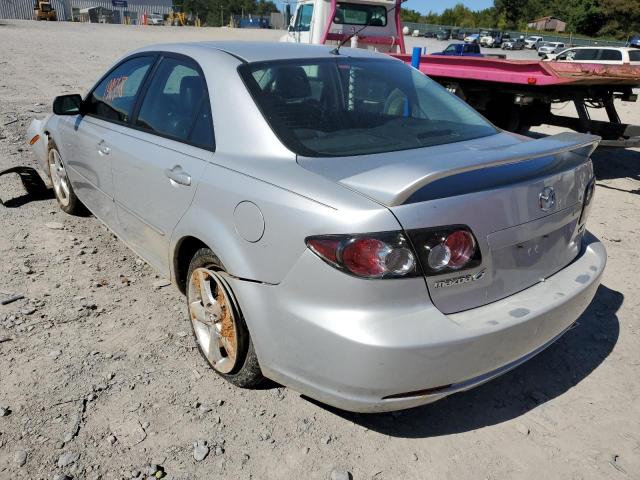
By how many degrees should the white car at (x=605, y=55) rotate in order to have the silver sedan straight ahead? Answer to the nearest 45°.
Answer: approximately 90° to its left

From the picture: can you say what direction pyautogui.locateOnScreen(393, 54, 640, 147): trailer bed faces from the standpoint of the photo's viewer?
facing away from the viewer and to the left of the viewer

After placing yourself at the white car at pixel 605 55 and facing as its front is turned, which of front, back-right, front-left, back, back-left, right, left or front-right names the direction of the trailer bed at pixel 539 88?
left

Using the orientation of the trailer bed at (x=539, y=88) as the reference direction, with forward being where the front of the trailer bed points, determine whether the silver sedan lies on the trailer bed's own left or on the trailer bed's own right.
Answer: on the trailer bed's own left

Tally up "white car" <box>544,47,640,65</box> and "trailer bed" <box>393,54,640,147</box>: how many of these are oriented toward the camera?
0

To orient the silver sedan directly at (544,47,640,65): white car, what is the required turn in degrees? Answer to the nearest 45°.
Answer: approximately 90° to its right

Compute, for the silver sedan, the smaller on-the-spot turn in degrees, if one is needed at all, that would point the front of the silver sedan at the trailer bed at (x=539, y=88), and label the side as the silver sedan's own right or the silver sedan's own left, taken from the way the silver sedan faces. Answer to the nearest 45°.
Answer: approximately 90° to the silver sedan's own right

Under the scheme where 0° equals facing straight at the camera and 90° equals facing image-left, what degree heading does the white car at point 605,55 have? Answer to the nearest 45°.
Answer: approximately 90°

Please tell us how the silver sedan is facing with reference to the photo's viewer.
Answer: facing away from the viewer and to the left of the viewer
